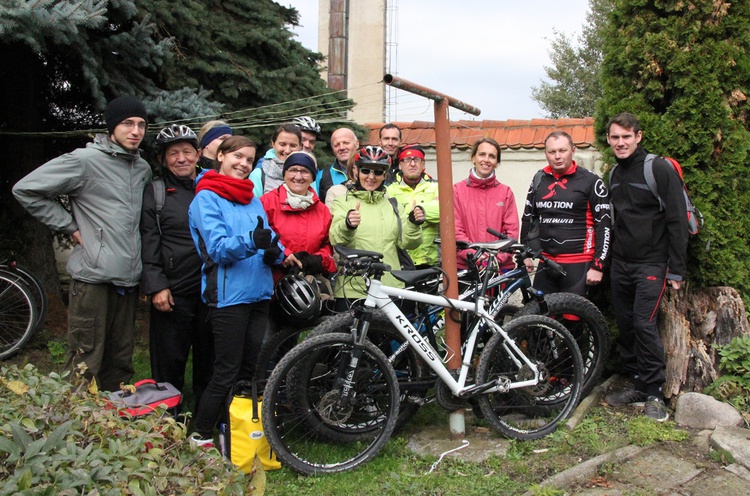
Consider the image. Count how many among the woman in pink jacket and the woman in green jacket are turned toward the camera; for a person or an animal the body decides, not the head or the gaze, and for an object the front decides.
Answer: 2

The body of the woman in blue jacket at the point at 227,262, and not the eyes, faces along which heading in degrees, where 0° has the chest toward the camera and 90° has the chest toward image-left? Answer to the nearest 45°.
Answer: approximately 315°

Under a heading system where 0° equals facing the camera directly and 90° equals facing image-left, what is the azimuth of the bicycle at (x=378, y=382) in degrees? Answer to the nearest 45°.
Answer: approximately 45°

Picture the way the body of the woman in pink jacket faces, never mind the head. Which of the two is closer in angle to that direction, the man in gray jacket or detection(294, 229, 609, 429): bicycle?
the bicycle

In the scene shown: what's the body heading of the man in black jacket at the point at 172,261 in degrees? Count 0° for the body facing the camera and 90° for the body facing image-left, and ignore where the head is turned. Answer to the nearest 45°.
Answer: approximately 315°

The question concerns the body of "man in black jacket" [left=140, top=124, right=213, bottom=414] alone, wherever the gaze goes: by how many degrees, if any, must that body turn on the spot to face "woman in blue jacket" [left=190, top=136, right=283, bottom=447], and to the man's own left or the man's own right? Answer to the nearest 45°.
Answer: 0° — they already face them

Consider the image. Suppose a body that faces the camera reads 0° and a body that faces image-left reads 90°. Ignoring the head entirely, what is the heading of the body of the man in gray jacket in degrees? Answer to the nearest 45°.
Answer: approximately 315°
